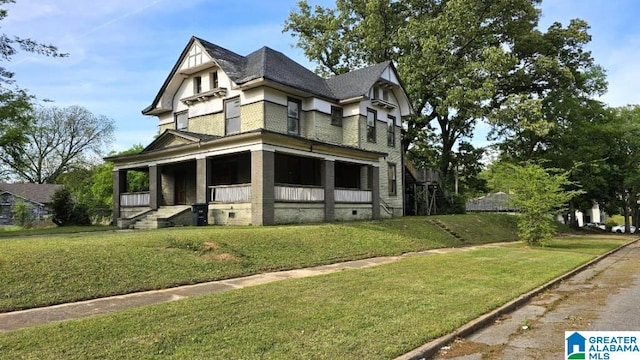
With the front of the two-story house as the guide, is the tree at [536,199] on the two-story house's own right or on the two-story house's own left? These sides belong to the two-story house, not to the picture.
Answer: on the two-story house's own left

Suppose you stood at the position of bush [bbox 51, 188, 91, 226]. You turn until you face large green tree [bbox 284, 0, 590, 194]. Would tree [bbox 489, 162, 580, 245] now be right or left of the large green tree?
right

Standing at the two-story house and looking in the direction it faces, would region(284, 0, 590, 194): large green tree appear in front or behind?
behind

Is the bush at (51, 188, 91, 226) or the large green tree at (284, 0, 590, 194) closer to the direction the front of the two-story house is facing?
the bush

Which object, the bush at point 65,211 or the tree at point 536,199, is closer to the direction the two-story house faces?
the bush

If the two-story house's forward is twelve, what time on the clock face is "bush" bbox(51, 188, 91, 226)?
The bush is roughly at 2 o'clock from the two-story house.

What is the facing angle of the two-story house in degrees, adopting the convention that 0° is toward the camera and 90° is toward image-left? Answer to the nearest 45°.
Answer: approximately 45°
